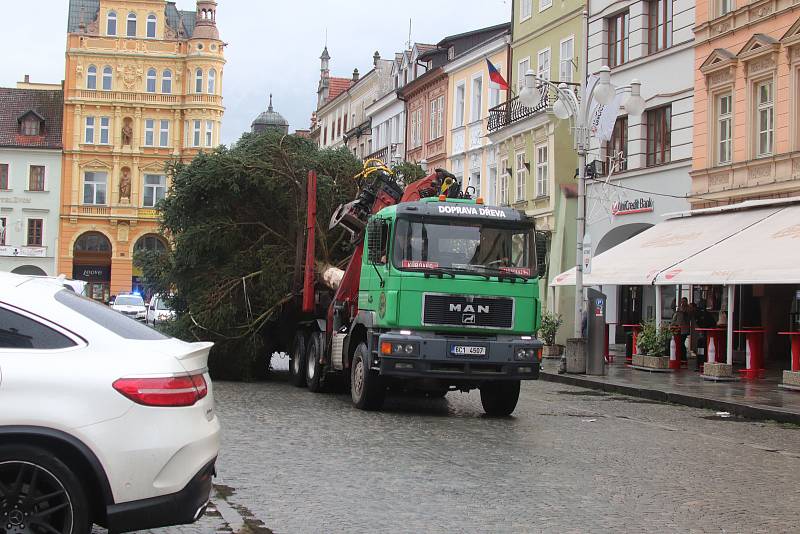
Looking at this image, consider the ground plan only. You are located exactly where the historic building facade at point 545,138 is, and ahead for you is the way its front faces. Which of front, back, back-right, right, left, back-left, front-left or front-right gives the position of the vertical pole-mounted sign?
front-left

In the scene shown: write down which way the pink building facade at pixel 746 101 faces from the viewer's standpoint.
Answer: facing the viewer and to the left of the viewer

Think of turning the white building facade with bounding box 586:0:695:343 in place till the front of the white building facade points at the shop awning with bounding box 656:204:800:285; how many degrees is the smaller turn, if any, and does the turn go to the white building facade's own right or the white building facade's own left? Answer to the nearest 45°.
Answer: approximately 45° to the white building facade's own left

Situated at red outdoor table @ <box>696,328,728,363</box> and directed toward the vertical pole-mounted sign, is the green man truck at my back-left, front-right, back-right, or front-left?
front-left

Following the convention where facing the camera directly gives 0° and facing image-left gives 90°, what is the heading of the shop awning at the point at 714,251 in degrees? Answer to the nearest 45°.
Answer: approximately 45°

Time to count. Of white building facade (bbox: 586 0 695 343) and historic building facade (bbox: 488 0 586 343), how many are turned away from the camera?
0

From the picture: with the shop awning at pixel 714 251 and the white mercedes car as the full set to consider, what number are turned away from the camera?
0

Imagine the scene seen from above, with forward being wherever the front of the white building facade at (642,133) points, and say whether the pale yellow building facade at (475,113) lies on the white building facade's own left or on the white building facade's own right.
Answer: on the white building facade's own right

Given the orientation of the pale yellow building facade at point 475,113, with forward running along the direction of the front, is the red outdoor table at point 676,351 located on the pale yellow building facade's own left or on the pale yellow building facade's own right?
on the pale yellow building facade's own left

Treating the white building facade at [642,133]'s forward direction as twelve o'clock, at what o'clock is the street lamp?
The street lamp is roughly at 11 o'clock from the white building facade.

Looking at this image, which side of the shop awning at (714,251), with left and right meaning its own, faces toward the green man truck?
front

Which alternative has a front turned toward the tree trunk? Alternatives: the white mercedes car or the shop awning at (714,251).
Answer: the shop awning

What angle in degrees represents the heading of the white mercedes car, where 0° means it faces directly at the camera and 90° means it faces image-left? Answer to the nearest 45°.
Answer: approximately 90°
